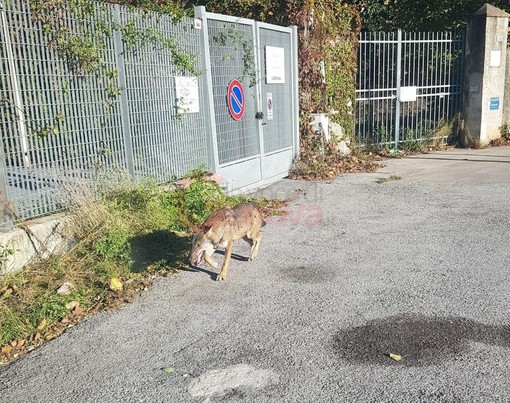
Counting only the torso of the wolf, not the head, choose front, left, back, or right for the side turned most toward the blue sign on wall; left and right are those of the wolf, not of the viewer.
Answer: back

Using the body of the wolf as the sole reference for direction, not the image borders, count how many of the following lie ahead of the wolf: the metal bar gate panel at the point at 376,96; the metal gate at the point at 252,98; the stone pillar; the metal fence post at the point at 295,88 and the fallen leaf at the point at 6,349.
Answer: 1

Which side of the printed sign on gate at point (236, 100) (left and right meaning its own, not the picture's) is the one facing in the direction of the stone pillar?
left

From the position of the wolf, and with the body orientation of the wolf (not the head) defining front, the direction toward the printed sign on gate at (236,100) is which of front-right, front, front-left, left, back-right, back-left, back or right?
back-right

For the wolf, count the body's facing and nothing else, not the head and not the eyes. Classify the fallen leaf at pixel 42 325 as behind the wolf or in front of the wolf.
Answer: in front

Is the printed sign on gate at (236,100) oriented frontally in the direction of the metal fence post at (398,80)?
no

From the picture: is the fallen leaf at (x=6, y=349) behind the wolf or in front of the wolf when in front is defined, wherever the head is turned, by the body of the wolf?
in front

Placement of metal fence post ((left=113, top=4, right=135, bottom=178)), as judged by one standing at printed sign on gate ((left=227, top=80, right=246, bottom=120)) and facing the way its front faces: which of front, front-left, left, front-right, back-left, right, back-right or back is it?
right

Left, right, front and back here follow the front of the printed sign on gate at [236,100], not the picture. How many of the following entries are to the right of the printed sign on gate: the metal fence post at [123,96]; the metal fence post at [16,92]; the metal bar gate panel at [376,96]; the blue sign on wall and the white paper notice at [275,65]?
2

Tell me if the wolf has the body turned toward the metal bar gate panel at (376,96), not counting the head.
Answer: no

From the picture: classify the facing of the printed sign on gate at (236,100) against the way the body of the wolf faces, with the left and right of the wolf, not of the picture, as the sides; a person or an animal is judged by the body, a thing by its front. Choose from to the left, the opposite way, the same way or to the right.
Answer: to the left

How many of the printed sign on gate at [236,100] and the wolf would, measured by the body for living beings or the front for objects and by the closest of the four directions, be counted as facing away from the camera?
0

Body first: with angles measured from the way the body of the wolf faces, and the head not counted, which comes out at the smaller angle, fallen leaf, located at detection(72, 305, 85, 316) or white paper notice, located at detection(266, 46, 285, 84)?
the fallen leaf

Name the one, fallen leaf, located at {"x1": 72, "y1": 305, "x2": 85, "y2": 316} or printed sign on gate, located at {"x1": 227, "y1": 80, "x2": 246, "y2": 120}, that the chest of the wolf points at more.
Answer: the fallen leaf

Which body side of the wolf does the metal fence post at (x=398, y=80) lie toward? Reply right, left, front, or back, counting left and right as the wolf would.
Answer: back

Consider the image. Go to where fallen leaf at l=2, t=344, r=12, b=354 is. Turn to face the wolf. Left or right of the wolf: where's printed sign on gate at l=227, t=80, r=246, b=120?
left

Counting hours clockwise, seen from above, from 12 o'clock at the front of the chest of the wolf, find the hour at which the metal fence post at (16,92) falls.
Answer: The metal fence post is roughly at 2 o'clock from the wolf.

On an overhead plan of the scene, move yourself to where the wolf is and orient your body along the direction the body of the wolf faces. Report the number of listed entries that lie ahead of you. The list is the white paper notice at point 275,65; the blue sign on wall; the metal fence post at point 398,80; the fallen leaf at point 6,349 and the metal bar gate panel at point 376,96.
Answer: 1

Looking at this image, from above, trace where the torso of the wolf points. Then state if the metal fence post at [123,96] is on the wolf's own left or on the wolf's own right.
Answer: on the wolf's own right

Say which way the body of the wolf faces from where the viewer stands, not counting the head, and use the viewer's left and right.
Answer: facing the viewer and to the left of the viewer
